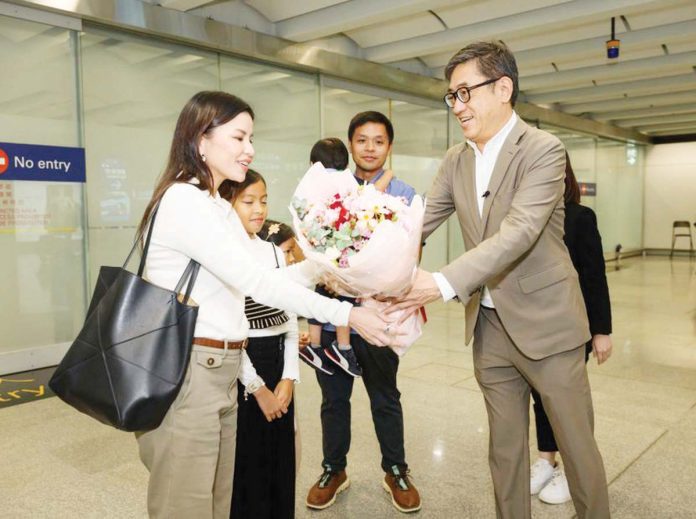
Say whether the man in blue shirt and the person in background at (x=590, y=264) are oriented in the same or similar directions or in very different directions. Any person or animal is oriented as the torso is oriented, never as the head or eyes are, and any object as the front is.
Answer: same or similar directions

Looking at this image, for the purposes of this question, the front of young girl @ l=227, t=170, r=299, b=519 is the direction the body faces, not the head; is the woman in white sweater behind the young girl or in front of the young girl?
in front

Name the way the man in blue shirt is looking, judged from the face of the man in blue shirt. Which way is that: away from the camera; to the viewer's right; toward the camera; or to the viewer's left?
toward the camera

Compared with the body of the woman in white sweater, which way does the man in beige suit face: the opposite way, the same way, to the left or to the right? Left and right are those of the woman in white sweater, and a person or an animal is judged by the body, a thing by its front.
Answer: the opposite way

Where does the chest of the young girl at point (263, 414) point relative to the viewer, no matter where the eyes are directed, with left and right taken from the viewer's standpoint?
facing the viewer

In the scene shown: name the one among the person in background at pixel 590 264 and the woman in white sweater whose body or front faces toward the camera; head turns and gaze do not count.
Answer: the person in background

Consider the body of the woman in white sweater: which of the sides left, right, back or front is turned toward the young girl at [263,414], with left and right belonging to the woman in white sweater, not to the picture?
left

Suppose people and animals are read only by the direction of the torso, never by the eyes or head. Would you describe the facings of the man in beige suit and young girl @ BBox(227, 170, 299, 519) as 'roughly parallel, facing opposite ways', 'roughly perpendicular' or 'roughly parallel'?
roughly perpendicular

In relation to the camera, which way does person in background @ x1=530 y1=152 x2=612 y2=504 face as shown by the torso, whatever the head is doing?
toward the camera

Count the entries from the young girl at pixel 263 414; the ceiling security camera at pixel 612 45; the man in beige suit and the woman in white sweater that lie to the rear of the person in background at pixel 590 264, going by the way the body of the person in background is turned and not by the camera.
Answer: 1

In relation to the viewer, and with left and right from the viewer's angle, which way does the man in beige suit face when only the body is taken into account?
facing the viewer and to the left of the viewer

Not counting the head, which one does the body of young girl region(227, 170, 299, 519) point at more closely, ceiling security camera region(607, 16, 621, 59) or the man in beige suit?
the man in beige suit

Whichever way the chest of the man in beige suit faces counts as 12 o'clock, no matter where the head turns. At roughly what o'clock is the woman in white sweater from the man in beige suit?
The woman in white sweater is roughly at 12 o'clock from the man in beige suit.

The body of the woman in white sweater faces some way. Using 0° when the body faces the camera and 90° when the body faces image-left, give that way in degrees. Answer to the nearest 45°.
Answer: approximately 270°

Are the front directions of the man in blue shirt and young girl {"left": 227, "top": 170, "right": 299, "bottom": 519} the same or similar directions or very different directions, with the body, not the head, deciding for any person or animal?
same or similar directions

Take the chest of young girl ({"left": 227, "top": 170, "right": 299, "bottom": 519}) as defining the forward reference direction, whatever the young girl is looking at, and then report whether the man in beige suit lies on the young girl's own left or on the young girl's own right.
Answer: on the young girl's own left

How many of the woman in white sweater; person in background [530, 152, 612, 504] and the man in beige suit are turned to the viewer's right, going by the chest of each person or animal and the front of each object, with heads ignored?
1
